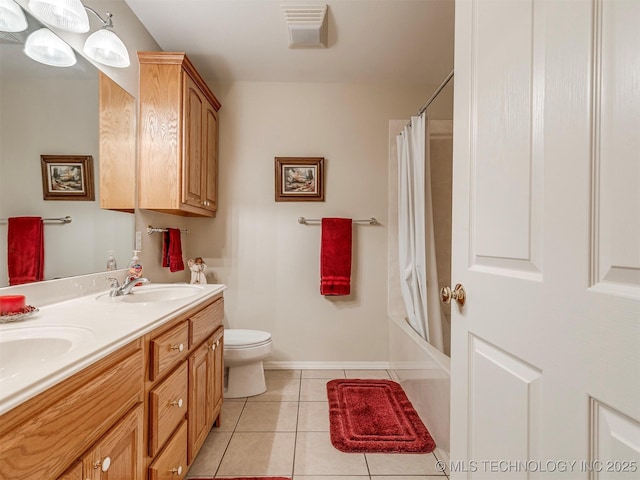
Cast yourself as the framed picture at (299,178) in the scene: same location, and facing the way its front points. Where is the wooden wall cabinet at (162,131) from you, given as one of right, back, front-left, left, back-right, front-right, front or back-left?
front-right

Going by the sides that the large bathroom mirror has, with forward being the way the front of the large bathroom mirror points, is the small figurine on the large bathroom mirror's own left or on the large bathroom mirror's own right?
on the large bathroom mirror's own left

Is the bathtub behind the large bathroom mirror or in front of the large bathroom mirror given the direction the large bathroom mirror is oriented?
in front

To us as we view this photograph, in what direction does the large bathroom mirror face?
facing the viewer and to the right of the viewer
